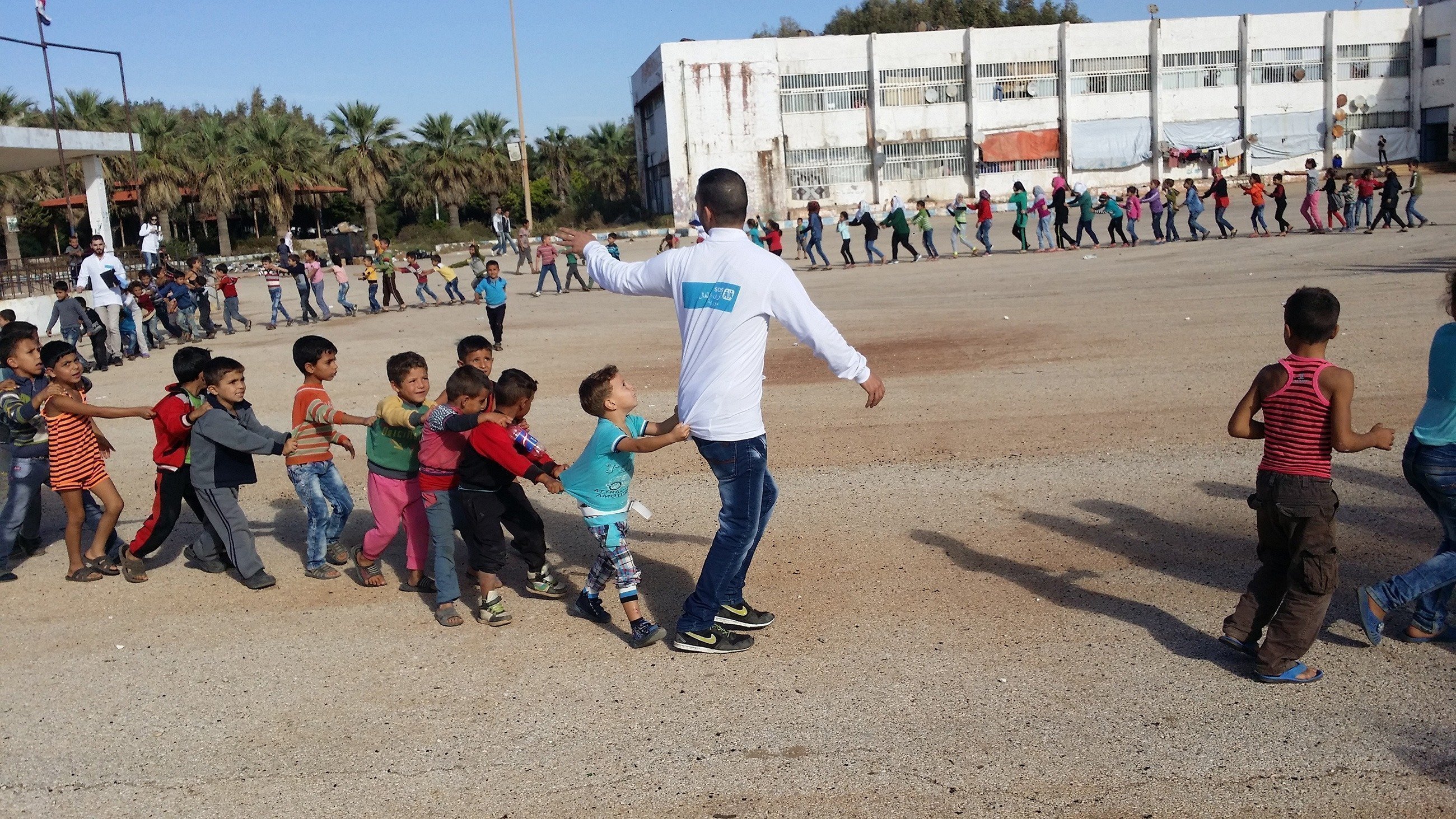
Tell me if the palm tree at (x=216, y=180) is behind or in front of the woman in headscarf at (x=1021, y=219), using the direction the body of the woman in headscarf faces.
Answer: in front

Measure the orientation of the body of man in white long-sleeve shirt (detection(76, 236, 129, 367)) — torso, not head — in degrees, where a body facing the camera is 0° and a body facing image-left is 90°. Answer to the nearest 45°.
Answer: approximately 0°

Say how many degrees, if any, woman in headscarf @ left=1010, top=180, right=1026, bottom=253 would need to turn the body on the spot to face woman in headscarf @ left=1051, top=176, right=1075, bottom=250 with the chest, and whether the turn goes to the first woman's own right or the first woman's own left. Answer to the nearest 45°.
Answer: approximately 135° to the first woman's own left

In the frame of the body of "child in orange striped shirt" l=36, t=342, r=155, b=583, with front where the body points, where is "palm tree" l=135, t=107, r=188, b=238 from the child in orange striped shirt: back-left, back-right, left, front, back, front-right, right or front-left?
back-left

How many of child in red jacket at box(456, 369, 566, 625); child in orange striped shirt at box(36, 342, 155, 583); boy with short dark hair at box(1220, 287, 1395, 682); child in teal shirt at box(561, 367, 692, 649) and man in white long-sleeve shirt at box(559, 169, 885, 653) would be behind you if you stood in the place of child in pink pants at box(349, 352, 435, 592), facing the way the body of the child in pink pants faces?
1

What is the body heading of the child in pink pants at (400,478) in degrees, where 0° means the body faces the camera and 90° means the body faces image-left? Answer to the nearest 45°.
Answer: approximately 315°

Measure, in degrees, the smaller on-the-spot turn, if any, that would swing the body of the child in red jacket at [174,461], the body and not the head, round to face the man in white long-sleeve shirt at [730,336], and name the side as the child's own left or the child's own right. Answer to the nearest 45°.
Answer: approximately 45° to the child's own right

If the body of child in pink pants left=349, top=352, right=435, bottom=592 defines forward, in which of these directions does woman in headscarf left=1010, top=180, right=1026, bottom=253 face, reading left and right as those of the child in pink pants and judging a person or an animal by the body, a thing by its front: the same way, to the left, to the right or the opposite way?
the opposite way

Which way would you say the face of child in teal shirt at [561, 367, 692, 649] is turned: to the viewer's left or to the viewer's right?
to the viewer's right

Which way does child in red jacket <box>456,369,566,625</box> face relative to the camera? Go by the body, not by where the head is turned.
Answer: to the viewer's right

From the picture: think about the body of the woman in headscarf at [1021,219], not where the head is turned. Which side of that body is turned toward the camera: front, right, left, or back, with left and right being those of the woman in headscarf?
left

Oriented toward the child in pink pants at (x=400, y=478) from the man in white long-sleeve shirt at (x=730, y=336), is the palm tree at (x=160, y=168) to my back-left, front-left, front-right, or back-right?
front-right

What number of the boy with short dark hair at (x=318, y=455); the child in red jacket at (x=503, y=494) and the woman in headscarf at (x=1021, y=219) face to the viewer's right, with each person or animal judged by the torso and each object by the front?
2

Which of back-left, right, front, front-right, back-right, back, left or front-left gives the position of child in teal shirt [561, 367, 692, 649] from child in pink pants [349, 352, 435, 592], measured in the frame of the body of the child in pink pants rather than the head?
front

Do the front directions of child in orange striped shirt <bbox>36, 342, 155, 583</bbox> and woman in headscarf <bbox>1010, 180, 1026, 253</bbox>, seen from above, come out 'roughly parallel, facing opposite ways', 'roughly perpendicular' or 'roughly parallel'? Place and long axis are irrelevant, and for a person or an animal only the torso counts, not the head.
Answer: roughly parallel, facing opposite ways

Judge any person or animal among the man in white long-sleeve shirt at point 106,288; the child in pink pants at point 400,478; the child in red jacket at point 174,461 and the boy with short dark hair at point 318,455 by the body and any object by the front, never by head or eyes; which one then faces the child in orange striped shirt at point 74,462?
the man in white long-sleeve shirt

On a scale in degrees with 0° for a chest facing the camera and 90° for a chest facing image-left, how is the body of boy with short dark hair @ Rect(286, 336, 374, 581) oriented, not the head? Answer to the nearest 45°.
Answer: approximately 270°

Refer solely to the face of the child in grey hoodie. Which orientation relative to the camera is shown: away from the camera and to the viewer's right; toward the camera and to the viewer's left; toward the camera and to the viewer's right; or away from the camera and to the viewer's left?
toward the camera and to the viewer's right

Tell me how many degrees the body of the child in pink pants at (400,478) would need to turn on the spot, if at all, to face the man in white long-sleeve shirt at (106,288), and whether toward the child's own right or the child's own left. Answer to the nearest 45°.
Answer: approximately 135° to the child's own left

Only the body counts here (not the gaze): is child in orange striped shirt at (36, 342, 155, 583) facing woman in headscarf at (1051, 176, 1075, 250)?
no

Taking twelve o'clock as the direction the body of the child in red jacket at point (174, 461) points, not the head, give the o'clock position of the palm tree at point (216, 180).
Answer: The palm tree is roughly at 9 o'clock from the child in red jacket.
